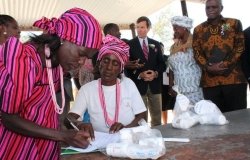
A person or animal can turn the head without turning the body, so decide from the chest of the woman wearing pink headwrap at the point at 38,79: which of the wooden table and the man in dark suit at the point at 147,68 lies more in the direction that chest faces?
the wooden table

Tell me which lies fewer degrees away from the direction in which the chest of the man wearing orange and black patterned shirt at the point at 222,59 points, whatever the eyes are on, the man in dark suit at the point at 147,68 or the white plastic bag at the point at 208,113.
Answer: the white plastic bag

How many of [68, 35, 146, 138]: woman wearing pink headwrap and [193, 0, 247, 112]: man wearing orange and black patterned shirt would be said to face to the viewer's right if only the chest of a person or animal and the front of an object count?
0

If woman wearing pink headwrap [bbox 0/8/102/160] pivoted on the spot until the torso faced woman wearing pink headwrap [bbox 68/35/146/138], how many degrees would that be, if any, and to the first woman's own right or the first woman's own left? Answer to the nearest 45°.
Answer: approximately 45° to the first woman's own left

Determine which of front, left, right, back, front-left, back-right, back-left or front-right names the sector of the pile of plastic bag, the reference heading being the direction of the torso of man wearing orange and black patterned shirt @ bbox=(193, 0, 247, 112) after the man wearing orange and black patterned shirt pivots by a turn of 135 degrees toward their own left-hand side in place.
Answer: back-right

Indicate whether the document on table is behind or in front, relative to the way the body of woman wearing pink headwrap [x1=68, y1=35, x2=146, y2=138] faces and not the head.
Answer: in front

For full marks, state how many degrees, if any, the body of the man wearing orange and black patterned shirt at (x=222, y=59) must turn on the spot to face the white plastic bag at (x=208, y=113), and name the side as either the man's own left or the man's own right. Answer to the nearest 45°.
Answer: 0° — they already face it

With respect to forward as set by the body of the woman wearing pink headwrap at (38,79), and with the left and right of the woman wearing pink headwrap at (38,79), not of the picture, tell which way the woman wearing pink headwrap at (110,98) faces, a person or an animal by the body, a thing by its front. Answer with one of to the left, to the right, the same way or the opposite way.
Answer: to the right

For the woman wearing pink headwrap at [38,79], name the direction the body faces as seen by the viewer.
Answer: to the viewer's right

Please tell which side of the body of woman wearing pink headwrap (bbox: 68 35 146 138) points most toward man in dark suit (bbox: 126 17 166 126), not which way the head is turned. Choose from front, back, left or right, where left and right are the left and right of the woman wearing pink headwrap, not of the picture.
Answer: back

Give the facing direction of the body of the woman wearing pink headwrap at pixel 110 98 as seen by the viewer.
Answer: toward the camera

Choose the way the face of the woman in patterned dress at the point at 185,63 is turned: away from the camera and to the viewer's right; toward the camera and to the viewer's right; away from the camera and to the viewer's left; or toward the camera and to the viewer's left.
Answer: toward the camera and to the viewer's left

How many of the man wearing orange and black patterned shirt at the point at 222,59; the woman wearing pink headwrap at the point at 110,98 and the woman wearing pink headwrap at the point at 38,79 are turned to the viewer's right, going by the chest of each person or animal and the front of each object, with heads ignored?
1

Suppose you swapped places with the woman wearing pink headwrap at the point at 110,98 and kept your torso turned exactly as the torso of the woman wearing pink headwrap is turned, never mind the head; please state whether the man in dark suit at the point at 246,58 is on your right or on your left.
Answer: on your left
